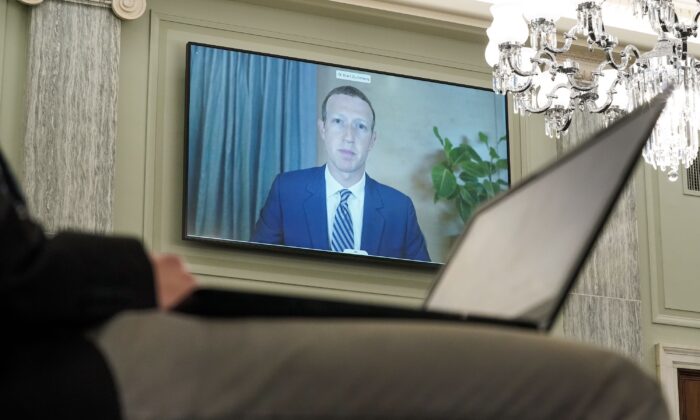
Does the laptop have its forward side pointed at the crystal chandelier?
no
